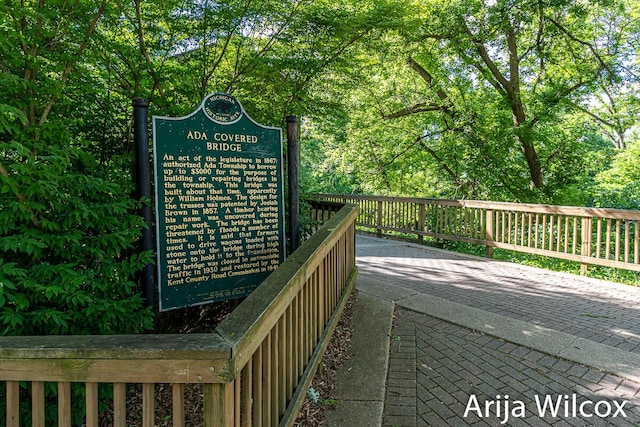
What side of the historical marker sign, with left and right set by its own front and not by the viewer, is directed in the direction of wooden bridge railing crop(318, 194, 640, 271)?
left

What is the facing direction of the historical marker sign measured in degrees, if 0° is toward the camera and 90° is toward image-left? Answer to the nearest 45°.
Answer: approximately 315°

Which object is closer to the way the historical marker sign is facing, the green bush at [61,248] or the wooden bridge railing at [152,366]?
the wooden bridge railing

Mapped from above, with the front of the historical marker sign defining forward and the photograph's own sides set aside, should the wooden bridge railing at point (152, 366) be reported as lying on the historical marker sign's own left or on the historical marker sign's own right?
on the historical marker sign's own right

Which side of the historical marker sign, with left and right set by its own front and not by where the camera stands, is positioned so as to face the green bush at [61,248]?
right
